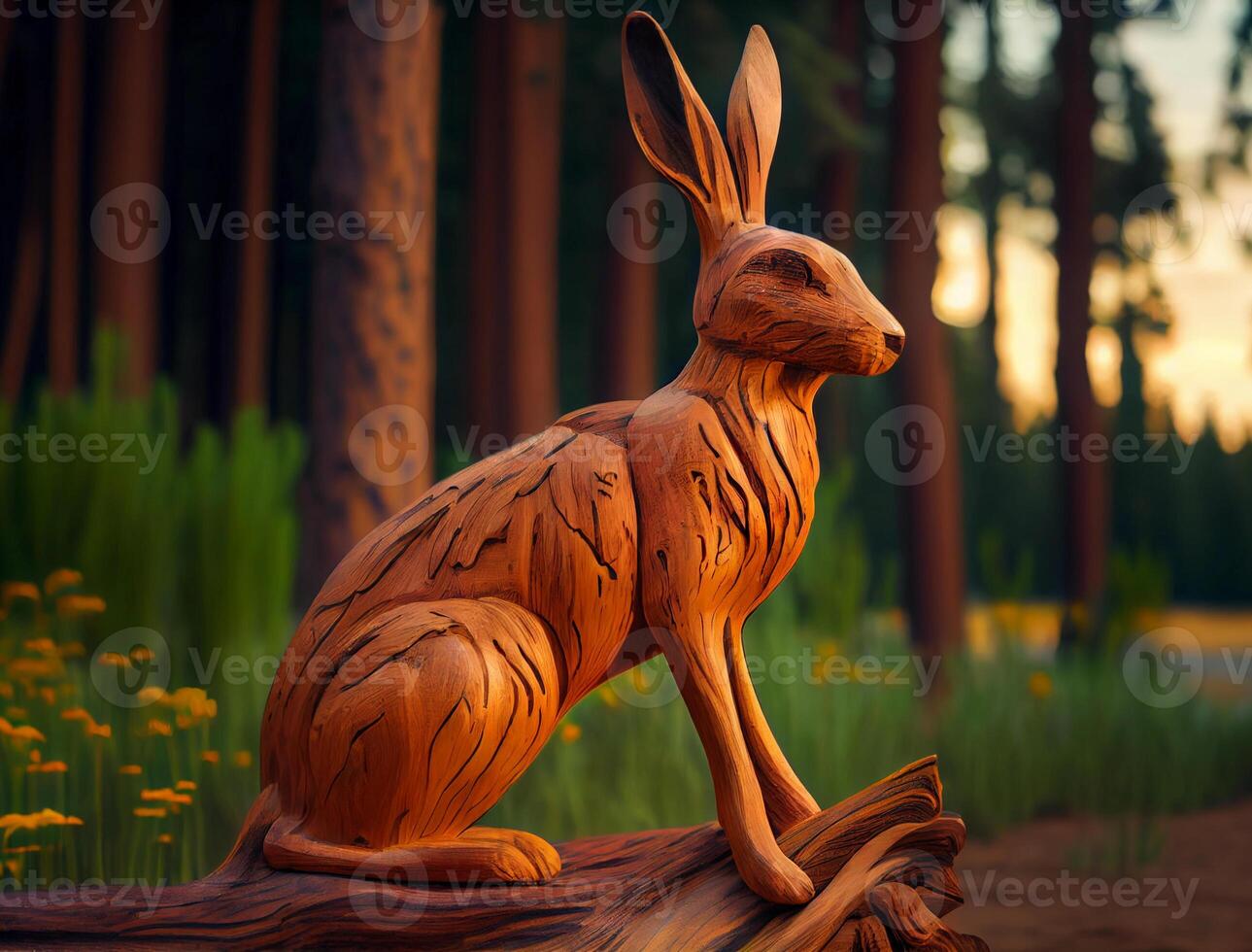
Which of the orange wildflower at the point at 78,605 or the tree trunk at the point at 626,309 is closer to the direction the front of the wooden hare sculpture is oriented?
the tree trunk

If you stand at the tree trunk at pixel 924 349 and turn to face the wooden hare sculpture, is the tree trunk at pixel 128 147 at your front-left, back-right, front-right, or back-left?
front-right

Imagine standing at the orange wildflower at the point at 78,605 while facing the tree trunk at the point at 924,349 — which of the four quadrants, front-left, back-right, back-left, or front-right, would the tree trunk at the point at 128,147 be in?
front-left

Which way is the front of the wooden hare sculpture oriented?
to the viewer's right

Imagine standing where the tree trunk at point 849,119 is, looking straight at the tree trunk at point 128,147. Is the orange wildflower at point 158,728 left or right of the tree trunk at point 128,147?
left

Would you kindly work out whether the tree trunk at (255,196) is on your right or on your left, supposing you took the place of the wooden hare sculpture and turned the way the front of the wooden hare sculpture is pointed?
on your left

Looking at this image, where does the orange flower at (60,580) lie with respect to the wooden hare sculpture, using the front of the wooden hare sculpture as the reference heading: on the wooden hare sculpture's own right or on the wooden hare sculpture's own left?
on the wooden hare sculpture's own left

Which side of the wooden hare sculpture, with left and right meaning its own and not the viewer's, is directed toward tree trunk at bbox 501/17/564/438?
left

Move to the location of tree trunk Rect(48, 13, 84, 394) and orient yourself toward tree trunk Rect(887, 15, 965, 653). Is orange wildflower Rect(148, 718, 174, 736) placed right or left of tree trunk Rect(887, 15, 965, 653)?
right

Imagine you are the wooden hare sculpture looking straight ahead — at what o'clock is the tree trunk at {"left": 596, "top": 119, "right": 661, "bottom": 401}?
The tree trunk is roughly at 9 o'clock from the wooden hare sculpture.

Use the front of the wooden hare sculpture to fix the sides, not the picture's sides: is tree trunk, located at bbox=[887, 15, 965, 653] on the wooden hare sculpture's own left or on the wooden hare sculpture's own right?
on the wooden hare sculpture's own left
